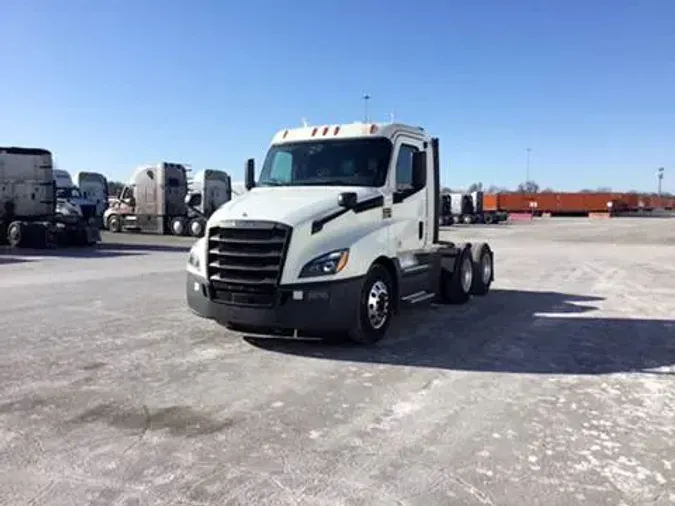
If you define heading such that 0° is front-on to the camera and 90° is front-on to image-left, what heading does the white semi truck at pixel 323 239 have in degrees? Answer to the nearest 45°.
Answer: approximately 45°

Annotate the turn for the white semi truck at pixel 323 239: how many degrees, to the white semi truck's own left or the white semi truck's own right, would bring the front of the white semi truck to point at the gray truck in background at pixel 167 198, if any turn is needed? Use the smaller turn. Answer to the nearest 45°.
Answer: approximately 135° to the white semi truck's own right

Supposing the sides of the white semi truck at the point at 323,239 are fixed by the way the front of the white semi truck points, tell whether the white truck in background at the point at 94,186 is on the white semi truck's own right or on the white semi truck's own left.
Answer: on the white semi truck's own right

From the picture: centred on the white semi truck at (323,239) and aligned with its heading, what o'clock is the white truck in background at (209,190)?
The white truck in background is roughly at 4 o'clock from the white semi truck.

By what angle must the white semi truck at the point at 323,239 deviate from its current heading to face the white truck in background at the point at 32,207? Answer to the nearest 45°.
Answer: approximately 90° to its right
